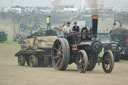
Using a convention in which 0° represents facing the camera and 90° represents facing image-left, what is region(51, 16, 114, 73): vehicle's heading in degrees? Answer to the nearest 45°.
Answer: approximately 315°
